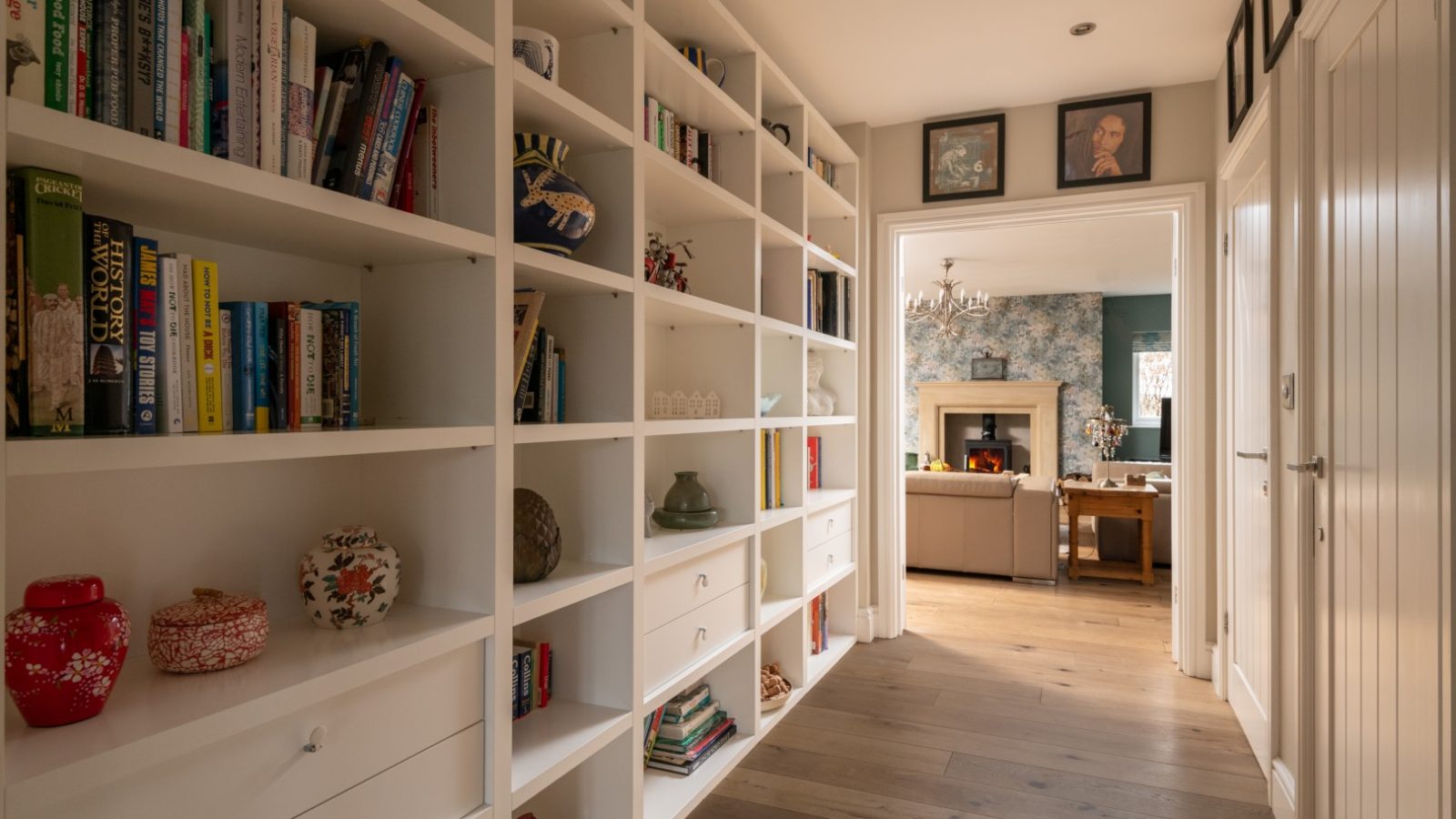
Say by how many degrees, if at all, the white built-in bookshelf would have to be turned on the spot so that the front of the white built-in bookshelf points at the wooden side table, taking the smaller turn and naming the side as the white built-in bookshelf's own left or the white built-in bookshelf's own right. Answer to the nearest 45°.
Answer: approximately 90° to the white built-in bookshelf's own left

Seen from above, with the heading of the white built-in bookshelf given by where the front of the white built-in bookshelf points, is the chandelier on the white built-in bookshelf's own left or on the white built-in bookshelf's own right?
on the white built-in bookshelf's own left

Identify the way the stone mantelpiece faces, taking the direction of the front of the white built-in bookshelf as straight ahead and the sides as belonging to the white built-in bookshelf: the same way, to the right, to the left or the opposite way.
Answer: to the right

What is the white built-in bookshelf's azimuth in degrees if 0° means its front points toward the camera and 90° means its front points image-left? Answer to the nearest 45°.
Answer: approximately 315°

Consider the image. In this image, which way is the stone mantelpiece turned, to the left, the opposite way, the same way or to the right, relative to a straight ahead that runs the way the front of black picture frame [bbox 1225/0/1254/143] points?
to the left

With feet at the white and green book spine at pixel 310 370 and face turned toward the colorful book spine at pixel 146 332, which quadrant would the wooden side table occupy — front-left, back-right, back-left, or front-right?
back-left

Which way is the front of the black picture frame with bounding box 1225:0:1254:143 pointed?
to the viewer's left

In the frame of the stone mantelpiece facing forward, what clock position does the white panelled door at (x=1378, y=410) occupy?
The white panelled door is roughly at 12 o'clock from the stone mantelpiece.
